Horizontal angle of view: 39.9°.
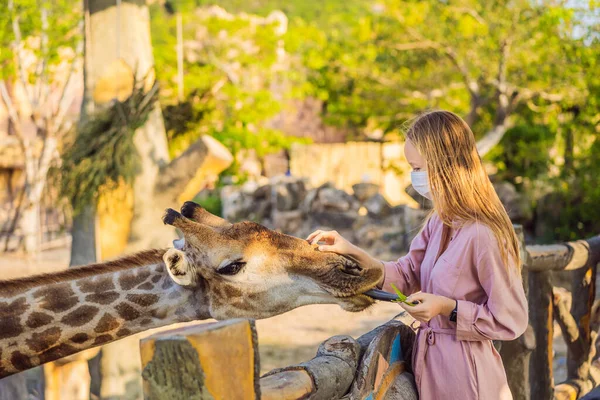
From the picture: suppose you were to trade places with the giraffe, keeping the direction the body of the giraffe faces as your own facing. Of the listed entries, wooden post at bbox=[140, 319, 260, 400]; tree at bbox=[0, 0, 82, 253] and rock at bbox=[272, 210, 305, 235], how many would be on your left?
2

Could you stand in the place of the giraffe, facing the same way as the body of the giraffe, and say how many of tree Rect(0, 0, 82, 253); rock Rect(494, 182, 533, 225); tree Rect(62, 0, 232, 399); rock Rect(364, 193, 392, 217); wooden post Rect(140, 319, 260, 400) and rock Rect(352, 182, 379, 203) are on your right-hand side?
1

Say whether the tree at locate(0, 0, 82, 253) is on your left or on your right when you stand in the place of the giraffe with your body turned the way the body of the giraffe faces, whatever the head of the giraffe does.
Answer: on your left

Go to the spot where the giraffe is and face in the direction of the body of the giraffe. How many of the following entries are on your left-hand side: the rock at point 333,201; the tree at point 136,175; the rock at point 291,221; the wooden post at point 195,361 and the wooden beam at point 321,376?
3

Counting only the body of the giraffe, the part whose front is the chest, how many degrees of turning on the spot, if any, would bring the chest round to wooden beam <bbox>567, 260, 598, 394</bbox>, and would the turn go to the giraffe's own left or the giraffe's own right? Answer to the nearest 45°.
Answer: approximately 45° to the giraffe's own left

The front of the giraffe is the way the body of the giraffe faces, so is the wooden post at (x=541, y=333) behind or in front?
in front

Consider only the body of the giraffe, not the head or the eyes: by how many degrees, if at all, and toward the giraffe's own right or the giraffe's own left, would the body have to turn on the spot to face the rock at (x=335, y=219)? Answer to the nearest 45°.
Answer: approximately 90° to the giraffe's own left

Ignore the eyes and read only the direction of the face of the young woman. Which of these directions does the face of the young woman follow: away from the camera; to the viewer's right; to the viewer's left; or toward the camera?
to the viewer's left

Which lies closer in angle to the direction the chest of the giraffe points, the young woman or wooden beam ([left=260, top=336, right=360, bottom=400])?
the young woman

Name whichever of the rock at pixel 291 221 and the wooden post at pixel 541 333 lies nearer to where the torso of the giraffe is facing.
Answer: the wooden post

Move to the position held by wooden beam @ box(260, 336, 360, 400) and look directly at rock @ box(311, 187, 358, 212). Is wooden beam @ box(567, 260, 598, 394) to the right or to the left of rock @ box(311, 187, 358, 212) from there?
right

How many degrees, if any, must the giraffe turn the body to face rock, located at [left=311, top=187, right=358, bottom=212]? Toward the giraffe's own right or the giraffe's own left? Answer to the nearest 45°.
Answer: approximately 90° to the giraffe's own left

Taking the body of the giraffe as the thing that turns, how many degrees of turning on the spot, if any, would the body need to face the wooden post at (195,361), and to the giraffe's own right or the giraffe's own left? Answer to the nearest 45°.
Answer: approximately 90° to the giraffe's own right

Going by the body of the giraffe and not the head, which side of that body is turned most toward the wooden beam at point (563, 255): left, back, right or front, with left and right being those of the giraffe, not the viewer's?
front

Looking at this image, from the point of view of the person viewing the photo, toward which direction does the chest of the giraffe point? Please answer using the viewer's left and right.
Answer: facing to the right of the viewer

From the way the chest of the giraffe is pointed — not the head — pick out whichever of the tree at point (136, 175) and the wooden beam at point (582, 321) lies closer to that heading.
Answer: the wooden beam

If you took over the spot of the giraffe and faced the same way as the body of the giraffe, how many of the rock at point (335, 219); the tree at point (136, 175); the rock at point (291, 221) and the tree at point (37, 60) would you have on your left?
4
